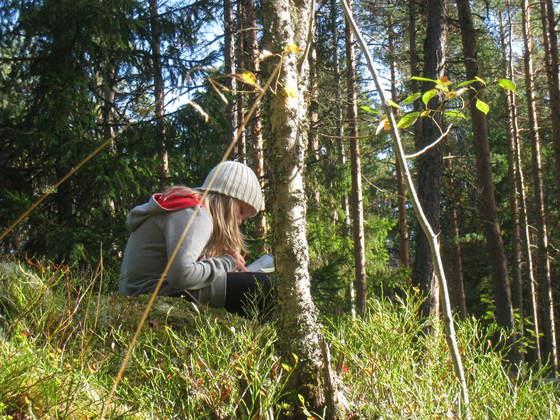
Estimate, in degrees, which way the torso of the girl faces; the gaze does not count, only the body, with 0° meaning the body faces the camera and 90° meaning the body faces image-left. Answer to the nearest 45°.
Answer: approximately 270°

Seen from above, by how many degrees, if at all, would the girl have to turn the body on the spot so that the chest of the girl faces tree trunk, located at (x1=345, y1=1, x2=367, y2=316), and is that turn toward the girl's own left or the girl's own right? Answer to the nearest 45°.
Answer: approximately 90° to the girl's own left

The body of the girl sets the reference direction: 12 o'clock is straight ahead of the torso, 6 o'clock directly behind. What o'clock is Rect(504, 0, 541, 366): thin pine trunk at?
The thin pine trunk is roughly at 10 o'clock from the girl.

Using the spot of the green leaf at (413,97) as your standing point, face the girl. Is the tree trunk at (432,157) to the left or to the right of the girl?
right

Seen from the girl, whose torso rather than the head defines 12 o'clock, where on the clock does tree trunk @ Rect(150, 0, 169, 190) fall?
The tree trunk is roughly at 9 o'clock from the girl.

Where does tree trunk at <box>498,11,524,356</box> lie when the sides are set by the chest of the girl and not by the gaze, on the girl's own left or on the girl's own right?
on the girl's own left

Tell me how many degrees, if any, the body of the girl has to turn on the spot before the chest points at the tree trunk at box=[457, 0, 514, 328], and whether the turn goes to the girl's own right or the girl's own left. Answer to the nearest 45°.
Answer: approximately 45° to the girl's own left
